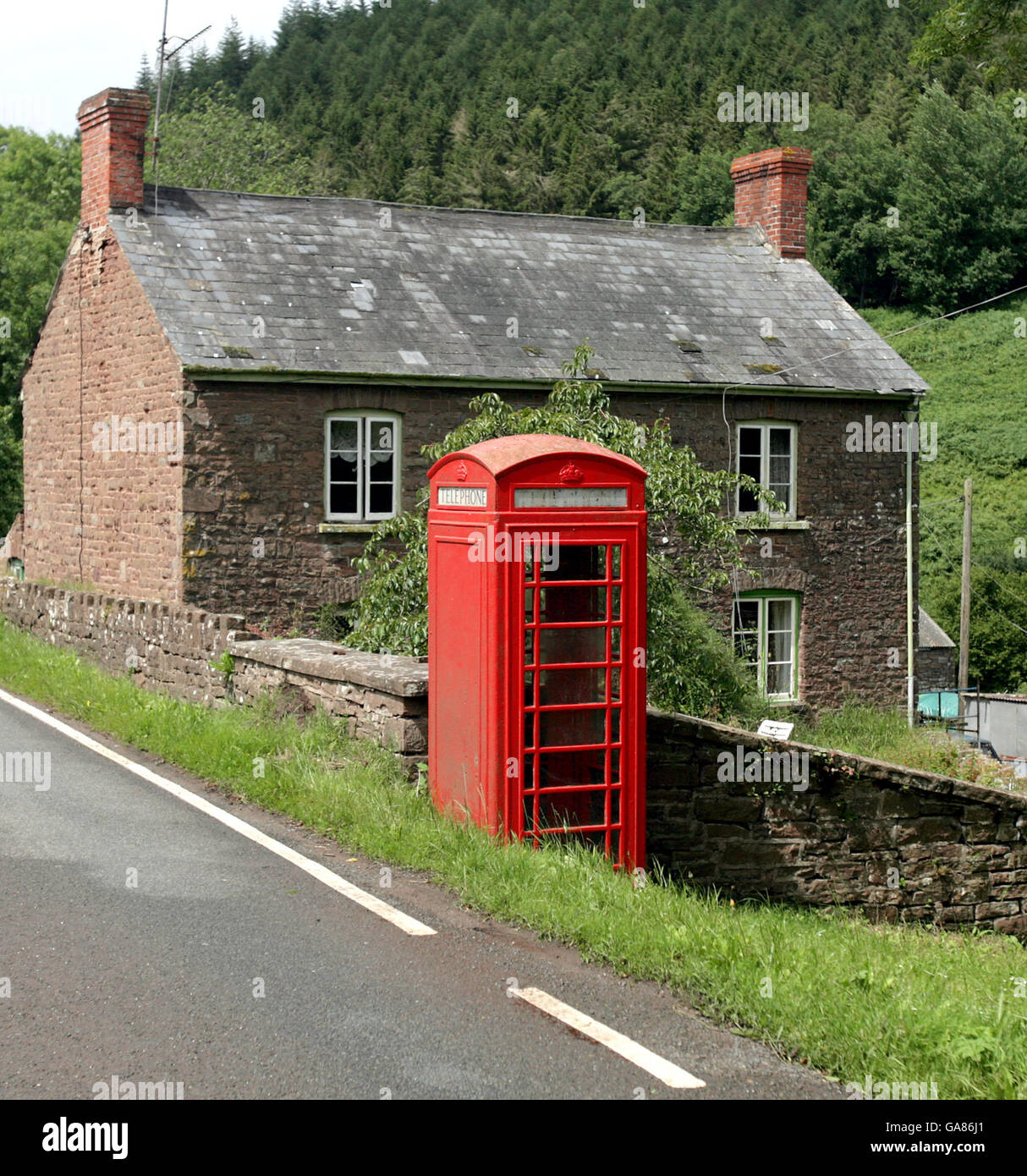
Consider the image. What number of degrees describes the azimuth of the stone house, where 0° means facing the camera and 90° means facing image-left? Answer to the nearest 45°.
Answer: approximately 315°

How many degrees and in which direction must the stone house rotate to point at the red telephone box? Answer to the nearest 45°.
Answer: approximately 45° to its right

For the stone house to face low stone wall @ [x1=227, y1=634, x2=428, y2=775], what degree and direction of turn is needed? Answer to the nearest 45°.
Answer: approximately 45° to its right
